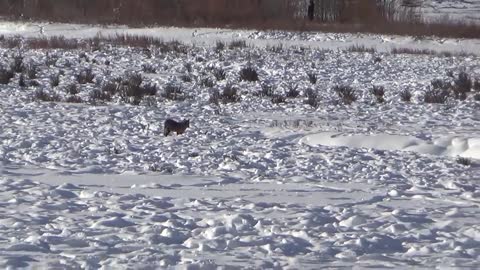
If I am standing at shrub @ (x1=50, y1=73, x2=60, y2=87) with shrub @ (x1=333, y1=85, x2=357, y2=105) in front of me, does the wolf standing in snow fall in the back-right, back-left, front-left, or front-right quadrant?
front-right

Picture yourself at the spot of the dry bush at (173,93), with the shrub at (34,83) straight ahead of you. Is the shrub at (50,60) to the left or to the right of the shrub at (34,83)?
right

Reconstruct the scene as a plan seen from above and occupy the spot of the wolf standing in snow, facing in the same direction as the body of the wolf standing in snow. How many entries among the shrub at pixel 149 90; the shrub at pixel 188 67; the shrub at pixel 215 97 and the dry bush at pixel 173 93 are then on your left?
4

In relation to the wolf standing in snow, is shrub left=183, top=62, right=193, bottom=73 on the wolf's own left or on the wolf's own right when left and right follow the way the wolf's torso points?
on the wolf's own left

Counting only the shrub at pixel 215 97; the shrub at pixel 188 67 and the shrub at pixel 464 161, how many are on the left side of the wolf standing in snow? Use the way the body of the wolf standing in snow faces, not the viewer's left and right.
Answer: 2

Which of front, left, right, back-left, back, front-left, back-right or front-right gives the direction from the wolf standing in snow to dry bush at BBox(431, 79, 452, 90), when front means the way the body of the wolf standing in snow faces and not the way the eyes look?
front-left

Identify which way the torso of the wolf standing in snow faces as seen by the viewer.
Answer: to the viewer's right

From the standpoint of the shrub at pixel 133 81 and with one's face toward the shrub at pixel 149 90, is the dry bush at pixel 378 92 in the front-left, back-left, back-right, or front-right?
front-left

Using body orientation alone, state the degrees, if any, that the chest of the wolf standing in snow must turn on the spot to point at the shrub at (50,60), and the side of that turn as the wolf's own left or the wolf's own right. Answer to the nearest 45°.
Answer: approximately 90° to the wolf's own left

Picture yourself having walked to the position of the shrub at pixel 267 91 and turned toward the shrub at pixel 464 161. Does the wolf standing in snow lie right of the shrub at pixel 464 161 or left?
right

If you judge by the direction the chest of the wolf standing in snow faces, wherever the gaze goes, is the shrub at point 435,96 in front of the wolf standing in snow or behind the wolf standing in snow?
in front

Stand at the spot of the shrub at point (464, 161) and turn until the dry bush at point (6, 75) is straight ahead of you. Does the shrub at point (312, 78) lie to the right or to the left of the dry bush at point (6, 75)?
right

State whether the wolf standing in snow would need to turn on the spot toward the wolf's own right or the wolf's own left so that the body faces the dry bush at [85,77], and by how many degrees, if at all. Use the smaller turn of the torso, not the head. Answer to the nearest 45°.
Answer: approximately 90° to the wolf's own left

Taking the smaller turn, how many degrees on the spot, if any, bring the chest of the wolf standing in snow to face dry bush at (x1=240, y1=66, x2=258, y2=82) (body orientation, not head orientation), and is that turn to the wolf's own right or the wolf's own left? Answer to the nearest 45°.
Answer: approximately 90° to the wolf's own left
